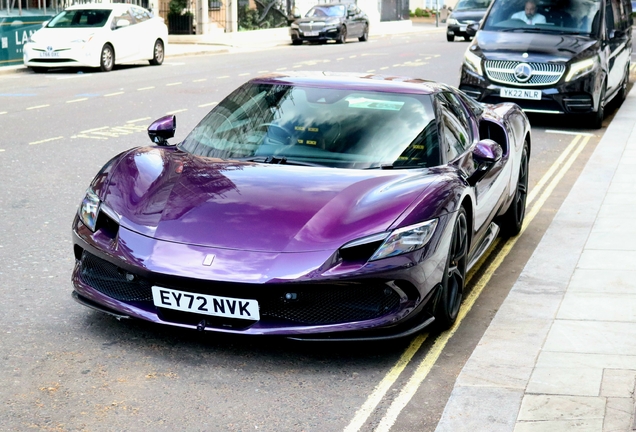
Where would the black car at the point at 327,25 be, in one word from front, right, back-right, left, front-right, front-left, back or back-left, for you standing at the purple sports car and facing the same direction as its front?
back-right

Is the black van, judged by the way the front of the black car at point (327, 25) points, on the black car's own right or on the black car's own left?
on the black car's own left

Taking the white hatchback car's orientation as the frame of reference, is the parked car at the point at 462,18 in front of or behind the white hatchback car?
behind

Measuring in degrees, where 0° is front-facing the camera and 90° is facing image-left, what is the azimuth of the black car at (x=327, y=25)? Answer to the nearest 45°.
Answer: approximately 45°

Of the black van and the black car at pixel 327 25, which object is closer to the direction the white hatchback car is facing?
the black van

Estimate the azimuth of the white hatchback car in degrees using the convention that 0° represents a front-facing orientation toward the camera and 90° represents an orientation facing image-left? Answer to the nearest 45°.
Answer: approximately 45°

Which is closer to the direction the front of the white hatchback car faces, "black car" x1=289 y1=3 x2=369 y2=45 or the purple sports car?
the purple sports car

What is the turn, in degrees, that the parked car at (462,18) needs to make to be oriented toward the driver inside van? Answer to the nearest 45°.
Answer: approximately 45° to its left

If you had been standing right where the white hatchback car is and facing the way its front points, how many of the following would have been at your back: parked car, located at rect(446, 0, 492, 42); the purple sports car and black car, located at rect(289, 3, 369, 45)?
2

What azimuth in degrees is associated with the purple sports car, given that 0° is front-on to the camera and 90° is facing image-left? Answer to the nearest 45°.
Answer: approximately 45°

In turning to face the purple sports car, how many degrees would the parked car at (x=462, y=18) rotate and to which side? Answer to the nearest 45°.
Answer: approximately 45° to its left

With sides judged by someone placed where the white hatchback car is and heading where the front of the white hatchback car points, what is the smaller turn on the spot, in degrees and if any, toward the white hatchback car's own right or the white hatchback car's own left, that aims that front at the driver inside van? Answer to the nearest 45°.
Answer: approximately 90° to the white hatchback car's own left

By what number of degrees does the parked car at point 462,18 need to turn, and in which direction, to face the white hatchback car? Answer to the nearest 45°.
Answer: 0° — it already faces it

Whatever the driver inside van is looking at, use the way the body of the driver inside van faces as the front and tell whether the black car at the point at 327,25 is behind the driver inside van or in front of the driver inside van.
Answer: behind
